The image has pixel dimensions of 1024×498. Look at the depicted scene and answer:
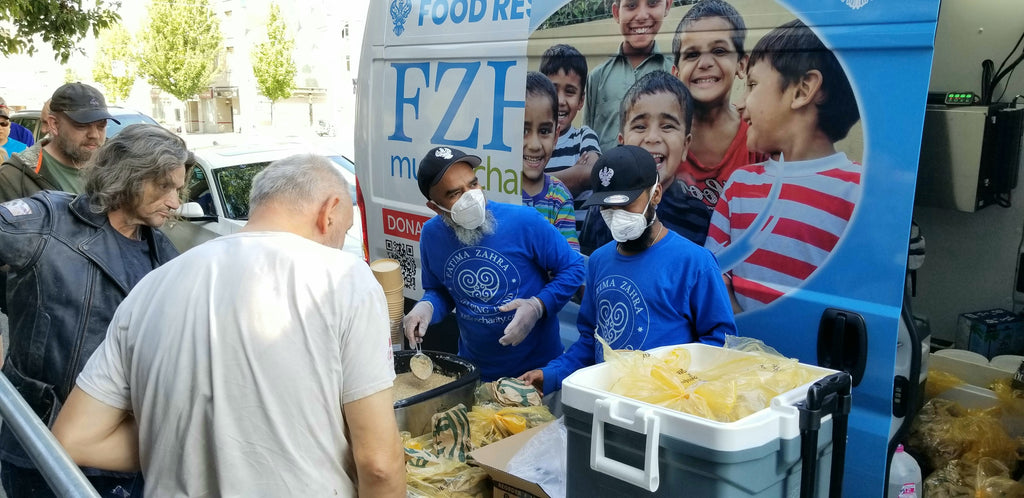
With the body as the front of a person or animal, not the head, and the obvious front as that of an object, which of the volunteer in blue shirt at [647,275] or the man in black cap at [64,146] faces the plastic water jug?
the man in black cap

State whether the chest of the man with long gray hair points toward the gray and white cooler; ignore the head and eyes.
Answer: yes

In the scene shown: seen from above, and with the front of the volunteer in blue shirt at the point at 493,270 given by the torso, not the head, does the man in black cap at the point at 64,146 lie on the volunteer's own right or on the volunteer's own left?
on the volunteer's own right

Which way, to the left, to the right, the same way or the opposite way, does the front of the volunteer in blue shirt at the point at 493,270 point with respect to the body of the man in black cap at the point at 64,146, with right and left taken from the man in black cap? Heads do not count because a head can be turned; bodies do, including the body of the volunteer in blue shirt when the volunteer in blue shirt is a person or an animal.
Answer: to the right

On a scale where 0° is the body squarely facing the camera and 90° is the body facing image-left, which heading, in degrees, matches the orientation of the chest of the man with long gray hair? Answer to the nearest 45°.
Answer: approximately 315°

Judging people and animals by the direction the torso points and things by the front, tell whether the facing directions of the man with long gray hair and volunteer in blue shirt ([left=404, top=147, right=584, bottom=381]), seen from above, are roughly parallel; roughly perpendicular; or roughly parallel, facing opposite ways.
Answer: roughly perpendicular

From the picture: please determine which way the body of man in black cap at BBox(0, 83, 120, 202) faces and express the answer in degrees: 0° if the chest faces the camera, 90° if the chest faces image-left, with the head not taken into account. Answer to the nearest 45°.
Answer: approximately 315°

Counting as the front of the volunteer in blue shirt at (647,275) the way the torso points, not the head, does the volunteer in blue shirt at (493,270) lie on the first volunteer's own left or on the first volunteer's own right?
on the first volunteer's own right
